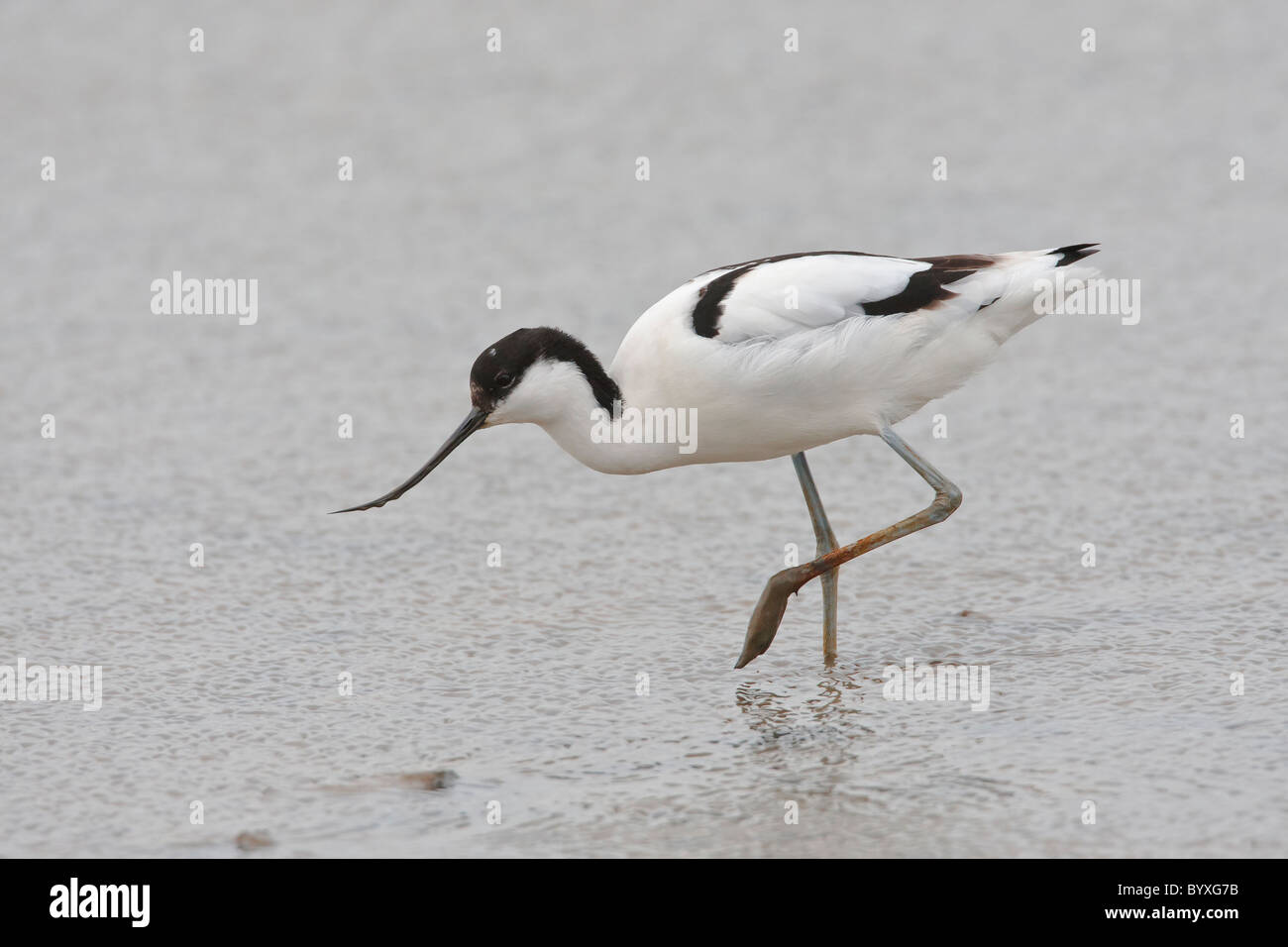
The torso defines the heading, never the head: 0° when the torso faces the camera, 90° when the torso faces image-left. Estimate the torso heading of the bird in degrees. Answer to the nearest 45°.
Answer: approximately 90°
